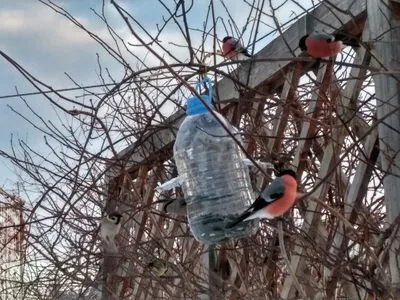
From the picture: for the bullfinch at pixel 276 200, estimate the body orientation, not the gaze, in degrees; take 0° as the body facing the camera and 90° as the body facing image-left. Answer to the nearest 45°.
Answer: approximately 270°

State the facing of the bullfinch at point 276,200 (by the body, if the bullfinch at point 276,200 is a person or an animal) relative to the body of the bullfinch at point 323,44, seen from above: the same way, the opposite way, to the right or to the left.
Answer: the opposite way

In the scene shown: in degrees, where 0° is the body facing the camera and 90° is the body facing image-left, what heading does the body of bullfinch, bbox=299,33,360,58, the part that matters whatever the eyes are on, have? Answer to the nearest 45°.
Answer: approximately 90°

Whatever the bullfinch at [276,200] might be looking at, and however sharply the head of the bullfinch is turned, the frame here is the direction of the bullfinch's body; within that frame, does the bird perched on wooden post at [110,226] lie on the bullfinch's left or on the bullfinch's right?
on the bullfinch's left

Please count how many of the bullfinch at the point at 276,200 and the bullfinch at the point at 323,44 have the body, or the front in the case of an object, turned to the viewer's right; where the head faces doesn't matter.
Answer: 1

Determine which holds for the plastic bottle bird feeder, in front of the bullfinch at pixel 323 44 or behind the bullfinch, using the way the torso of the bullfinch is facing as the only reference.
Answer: in front
